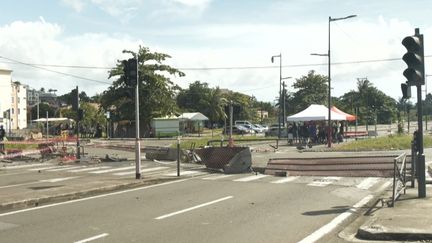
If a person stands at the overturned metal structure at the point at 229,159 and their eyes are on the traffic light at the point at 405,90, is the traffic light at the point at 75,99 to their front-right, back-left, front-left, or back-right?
back-right

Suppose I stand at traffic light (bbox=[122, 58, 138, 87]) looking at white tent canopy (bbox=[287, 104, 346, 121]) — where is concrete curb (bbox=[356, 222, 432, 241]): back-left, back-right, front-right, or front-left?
back-right

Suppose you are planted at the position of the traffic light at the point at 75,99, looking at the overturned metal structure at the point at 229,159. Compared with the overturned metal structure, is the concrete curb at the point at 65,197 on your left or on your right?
right

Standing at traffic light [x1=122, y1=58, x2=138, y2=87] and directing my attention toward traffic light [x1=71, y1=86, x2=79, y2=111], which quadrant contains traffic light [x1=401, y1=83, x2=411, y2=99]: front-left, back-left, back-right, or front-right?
back-right

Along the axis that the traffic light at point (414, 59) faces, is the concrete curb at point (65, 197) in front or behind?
in front

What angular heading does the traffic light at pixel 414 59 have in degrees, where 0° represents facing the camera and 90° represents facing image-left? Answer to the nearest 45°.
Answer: approximately 45°
